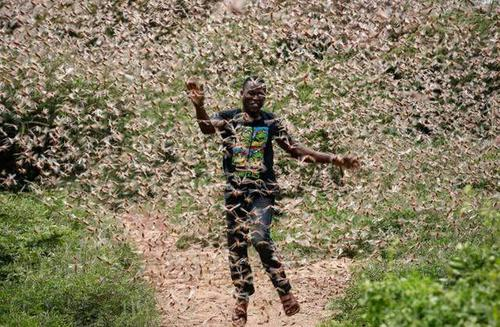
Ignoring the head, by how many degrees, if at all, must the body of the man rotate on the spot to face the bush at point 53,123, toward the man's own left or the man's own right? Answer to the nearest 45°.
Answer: approximately 135° to the man's own right

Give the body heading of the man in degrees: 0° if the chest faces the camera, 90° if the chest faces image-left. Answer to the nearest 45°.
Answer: approximately 0°
